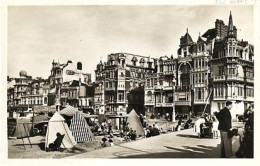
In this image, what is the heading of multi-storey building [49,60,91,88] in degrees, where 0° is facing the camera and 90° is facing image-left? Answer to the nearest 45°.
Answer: approximately 45°

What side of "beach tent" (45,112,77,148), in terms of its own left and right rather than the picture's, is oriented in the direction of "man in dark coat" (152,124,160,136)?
left

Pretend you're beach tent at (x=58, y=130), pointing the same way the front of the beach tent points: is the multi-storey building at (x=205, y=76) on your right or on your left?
on your left

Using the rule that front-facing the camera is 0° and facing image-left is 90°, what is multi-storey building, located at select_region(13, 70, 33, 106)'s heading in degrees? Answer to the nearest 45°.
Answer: approximately 0°

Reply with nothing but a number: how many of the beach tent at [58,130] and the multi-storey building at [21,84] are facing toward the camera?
2

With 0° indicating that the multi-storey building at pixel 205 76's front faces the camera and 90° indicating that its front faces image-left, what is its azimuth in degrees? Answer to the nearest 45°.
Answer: approximately 45°

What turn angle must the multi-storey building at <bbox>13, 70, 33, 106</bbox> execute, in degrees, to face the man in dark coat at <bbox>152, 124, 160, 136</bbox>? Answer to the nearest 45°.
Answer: approximately 90° to its left
